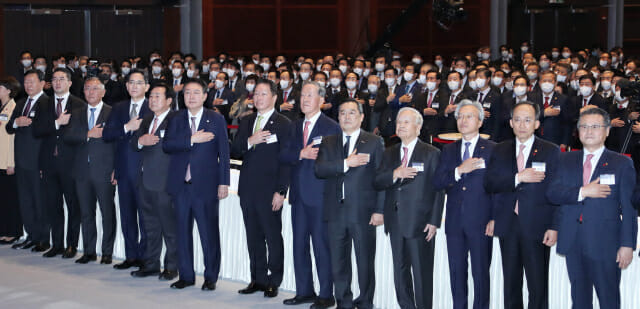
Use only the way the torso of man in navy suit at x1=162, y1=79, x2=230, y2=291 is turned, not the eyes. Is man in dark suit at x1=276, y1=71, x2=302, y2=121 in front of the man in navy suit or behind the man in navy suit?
behind

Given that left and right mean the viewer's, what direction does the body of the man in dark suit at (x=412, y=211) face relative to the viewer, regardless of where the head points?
facing the viewer and to the left of the viewer

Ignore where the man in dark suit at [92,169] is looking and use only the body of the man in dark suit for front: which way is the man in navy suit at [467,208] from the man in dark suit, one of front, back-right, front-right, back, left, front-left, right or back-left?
front-left

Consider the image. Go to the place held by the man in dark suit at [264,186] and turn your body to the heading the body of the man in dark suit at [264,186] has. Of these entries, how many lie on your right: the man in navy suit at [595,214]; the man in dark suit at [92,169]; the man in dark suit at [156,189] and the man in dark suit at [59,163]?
3

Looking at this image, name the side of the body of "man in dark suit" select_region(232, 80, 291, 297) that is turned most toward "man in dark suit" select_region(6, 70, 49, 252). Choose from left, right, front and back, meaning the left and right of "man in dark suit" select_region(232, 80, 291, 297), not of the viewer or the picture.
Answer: right

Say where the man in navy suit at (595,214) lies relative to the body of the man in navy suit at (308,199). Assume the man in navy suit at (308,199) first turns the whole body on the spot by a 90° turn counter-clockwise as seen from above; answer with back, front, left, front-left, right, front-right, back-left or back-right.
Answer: front

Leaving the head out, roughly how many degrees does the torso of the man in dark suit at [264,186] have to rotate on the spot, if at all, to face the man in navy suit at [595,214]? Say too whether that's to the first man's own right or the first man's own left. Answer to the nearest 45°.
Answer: approximately 90° to the first man's own left

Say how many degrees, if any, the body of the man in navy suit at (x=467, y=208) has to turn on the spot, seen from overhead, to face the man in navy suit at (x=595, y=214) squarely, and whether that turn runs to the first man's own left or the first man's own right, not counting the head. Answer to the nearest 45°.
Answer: approximately 45° to the first man's own left

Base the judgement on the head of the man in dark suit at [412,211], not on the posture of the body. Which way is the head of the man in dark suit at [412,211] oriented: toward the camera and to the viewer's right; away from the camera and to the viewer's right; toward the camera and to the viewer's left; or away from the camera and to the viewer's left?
toward the camera and to the viewer's left
